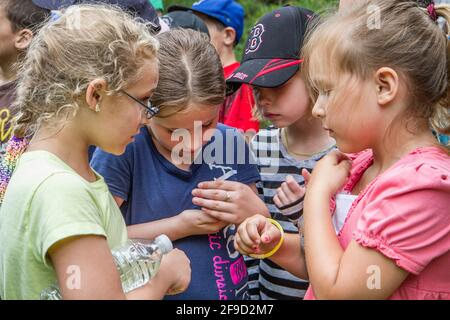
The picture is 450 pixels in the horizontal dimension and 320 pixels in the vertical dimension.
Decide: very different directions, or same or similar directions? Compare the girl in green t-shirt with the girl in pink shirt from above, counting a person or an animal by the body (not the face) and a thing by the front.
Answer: very different directions

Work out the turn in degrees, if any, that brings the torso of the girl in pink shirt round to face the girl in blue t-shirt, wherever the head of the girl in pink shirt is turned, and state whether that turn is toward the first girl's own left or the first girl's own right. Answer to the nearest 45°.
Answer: approximately 45° to the first girl's own right

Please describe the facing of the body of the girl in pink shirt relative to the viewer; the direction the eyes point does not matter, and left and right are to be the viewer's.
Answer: facing to the left of the viewer

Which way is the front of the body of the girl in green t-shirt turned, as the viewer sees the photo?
to the viewer's right

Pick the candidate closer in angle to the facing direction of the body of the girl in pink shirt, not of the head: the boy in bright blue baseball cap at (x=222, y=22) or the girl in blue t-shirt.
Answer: the girl in blue t-shirt

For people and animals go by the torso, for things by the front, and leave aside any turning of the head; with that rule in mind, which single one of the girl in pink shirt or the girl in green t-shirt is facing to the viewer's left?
the girl in pink shirt

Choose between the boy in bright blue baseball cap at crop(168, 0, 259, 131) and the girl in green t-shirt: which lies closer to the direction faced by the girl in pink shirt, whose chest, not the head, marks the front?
the girl in green t-shirt

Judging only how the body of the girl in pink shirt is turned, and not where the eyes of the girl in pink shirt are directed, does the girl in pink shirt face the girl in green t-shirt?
yes
